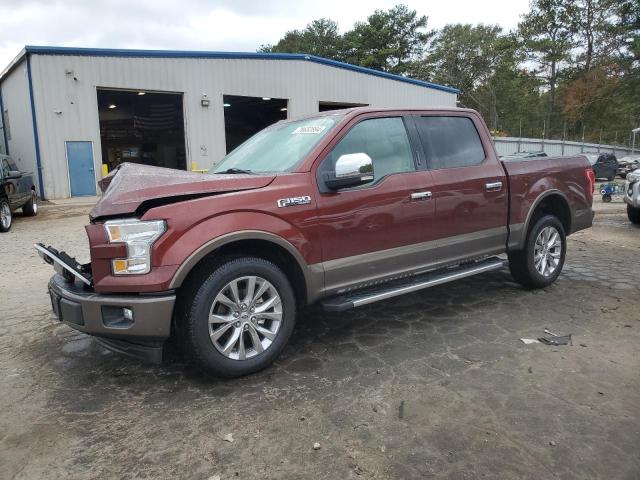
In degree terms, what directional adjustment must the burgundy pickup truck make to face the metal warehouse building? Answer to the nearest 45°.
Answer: approximately 135° to its right

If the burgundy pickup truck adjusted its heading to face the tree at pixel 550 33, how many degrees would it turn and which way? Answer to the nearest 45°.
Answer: approximately 180°

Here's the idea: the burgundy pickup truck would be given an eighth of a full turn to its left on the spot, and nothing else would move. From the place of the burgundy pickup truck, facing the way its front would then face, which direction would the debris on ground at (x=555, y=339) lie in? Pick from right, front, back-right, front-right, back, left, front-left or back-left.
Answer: left

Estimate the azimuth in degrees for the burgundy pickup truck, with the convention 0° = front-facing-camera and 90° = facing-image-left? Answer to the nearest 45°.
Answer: approximately 45°

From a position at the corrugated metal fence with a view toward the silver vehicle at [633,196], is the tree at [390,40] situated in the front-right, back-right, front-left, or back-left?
back-right

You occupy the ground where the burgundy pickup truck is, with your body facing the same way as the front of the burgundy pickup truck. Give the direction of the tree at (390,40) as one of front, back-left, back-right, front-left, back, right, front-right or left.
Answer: back-right

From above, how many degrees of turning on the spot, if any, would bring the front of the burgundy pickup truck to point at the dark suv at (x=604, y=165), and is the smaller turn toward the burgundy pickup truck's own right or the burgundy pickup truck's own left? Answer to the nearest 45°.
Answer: approximately 180°

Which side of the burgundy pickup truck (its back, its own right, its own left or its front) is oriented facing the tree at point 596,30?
back

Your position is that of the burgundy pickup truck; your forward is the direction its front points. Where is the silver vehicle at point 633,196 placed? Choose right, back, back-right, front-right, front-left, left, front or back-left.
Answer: back
